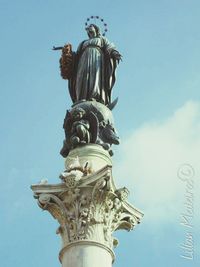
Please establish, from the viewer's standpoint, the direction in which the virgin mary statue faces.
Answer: facing the viewer
